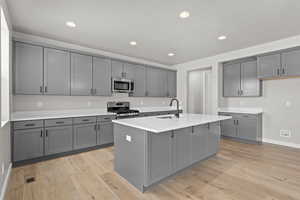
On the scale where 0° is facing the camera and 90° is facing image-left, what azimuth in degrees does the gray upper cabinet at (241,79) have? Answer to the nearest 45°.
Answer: approximately 45°

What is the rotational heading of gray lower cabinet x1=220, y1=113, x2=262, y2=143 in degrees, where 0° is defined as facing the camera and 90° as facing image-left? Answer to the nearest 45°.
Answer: approximately 45°

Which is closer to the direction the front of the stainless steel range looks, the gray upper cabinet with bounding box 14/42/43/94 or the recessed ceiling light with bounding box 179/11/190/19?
the recessed ceiling light
